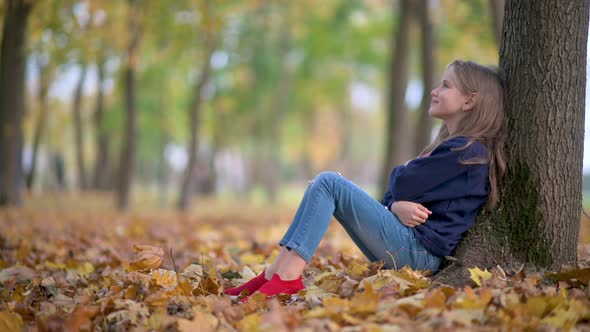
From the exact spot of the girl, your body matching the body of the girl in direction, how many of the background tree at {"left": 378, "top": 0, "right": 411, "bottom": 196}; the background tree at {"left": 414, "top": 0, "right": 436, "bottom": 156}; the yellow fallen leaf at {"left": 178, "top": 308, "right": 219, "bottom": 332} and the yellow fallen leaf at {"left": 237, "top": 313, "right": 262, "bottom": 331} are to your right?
2

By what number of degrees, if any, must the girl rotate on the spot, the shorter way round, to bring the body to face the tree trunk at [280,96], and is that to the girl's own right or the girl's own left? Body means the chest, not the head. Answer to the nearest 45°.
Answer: approximately 90° to the girl's own right

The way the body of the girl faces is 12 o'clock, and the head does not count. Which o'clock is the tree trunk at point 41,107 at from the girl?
The tree trunk is roughly at 2 o'clock from the girl.

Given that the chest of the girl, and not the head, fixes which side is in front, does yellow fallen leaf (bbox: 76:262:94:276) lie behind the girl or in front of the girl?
in front

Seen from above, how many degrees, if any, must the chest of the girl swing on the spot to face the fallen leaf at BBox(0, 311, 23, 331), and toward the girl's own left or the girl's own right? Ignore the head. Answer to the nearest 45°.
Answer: approximately 45° to the girl's own left

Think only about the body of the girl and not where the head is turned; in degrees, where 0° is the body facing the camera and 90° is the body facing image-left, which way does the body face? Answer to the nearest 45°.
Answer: approximately 90°

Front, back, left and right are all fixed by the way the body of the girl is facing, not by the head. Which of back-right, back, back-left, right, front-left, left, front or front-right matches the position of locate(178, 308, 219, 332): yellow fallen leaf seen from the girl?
front-left

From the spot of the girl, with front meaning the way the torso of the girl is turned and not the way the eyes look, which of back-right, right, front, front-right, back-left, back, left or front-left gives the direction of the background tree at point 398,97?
right

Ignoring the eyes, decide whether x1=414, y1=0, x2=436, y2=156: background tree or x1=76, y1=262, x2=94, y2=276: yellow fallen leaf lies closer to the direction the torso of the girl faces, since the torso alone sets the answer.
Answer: the yellow fallen leaf

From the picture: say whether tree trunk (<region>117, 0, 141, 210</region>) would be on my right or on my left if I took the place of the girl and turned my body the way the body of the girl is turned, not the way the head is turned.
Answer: on my right

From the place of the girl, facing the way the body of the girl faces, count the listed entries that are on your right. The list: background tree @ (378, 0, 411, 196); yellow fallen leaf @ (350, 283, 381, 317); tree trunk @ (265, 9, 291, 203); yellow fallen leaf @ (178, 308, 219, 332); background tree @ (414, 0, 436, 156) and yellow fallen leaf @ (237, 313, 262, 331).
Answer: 3

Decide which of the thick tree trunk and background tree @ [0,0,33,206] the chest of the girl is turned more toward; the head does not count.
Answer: the background tree

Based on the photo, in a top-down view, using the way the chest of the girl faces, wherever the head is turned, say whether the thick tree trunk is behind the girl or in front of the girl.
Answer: behind

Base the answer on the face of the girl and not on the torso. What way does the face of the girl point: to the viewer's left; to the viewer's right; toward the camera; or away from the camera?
to the viewer's left

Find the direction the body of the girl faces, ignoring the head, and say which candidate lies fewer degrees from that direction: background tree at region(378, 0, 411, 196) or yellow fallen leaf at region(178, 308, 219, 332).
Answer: the yellow fallen leaf

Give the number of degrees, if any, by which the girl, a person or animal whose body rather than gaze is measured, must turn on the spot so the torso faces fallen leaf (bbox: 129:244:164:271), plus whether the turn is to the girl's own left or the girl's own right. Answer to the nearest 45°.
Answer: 0° — they already face it
